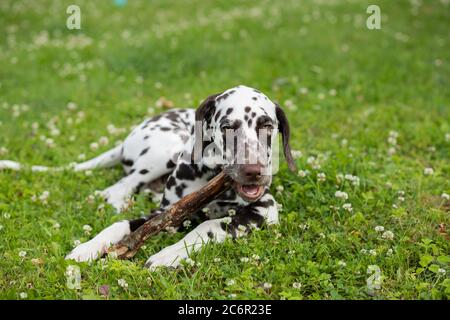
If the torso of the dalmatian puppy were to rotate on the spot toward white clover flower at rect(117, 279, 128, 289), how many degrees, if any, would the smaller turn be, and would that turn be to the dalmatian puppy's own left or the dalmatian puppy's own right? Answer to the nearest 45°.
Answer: approximately 90° to the dalmatian puppy's own right

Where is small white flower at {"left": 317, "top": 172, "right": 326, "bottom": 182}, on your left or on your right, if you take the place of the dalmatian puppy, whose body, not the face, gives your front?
on your left

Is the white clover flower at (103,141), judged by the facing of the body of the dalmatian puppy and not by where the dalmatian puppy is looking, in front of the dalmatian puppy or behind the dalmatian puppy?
behind

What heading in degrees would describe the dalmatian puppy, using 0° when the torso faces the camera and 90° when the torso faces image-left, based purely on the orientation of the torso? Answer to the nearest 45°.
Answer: approximately 315°

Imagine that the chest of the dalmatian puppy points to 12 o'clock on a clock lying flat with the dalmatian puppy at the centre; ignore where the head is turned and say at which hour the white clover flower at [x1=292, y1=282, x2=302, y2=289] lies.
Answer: The white clover flower is roughly at 1 o'clock from the dalmatian puppy.

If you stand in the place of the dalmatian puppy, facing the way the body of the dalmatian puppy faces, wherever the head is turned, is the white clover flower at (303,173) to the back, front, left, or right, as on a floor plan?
left

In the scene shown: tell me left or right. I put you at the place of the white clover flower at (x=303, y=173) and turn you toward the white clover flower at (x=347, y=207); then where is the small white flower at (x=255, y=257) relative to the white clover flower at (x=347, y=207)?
right
